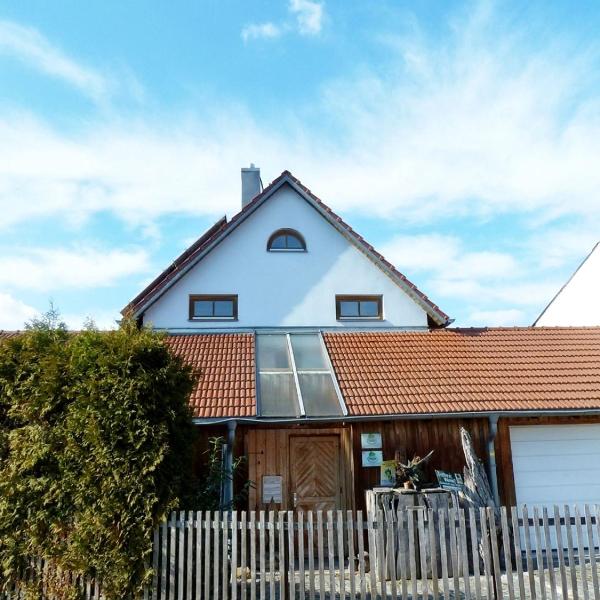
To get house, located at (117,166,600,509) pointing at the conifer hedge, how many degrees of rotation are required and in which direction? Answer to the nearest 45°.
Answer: approximately 45° to its right

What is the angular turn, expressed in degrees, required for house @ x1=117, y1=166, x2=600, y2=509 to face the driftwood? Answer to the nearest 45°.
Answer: approximately 45° to its left

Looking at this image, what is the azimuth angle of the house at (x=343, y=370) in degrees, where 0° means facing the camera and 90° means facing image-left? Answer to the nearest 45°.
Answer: approximately 0°
